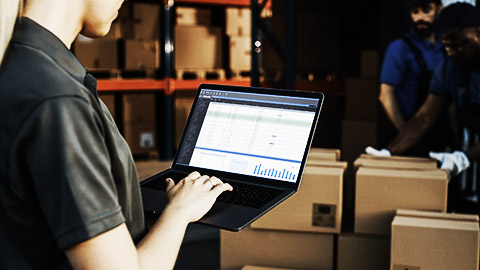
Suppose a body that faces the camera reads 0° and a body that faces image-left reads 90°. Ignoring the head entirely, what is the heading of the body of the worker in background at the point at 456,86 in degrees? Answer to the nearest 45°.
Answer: approximately 45°

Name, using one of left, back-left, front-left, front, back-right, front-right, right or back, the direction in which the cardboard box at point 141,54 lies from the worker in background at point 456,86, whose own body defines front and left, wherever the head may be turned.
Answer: right

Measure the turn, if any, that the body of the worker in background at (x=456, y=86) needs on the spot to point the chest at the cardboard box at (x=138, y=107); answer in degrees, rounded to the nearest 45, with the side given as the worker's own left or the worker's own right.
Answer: approximately 90° to the worker's own right

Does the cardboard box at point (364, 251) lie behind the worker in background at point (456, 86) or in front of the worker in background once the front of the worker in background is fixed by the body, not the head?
in front

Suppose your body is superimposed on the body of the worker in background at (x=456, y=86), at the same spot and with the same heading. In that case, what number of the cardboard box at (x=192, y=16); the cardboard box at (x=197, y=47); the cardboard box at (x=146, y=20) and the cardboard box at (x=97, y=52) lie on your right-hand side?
4

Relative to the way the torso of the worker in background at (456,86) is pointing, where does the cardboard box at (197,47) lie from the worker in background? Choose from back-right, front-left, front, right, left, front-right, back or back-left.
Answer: right

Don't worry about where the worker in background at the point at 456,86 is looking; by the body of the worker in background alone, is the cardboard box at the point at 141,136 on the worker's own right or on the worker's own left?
on the worker's own right

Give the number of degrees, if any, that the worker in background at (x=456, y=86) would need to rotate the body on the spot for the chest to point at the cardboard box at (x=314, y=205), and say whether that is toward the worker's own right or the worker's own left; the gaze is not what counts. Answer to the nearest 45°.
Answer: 0° — they already face it

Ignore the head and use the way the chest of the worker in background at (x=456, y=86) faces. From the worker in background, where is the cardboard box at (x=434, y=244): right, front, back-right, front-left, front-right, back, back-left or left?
front-left

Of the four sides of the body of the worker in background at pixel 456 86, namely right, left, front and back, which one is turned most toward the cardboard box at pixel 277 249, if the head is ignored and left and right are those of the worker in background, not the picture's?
front

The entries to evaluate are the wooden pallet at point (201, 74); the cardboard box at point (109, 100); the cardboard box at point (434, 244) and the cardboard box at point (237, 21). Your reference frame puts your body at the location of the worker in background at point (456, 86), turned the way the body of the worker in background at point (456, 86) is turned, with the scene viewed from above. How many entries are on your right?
3

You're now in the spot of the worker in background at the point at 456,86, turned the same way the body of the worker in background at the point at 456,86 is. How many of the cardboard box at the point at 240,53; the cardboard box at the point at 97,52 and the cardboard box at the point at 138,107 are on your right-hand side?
3

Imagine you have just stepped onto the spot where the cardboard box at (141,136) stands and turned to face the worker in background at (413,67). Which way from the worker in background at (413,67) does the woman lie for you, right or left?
right

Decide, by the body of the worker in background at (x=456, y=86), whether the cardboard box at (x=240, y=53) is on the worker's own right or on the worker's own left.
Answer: on the worker's own right
